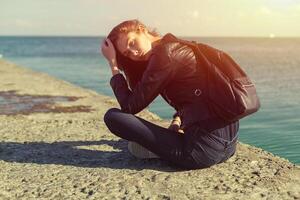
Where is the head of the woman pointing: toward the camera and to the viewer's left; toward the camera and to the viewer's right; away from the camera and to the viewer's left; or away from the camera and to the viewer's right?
toward the camera and to the viewer's left

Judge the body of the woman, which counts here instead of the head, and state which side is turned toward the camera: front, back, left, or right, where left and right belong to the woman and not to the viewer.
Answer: left
